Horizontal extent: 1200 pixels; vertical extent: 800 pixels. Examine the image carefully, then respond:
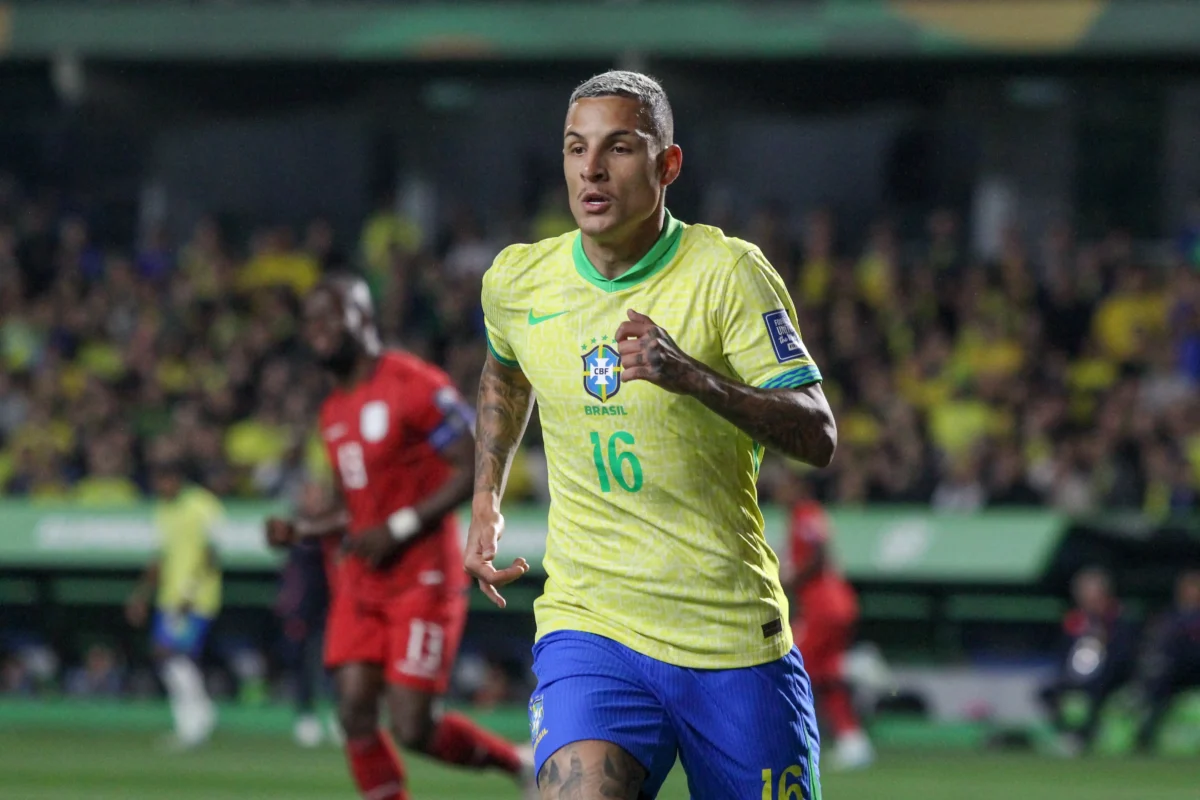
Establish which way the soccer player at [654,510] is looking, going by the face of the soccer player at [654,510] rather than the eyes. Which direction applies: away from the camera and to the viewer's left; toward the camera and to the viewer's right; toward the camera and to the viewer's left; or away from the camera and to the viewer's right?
toward the camera and to the viewer's left

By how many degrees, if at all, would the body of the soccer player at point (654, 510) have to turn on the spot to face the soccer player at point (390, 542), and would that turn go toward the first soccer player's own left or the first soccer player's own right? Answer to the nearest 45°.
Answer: approximately 135° to the first soccer player's own right

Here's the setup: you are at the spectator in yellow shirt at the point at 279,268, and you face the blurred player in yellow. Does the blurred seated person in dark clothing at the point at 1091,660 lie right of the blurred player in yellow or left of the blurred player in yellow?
left

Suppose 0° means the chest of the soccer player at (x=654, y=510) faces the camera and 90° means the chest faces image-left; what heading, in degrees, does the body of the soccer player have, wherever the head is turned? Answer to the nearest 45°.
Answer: approximately 45°

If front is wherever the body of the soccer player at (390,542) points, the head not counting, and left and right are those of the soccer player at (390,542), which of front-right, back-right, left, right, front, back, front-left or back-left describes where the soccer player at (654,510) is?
front-left

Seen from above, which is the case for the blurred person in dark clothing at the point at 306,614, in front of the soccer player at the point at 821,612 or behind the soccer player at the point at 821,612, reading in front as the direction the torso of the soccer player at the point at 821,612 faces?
in front
